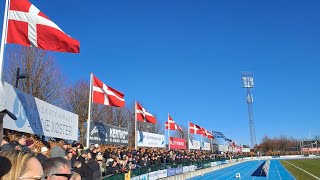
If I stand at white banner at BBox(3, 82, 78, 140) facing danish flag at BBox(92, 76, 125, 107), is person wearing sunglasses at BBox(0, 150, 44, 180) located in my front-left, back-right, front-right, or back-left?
back-right

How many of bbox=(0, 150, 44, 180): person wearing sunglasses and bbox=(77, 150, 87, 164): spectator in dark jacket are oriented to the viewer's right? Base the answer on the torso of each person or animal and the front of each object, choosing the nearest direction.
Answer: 2

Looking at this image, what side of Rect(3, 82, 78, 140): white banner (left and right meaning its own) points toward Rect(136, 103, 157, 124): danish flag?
left

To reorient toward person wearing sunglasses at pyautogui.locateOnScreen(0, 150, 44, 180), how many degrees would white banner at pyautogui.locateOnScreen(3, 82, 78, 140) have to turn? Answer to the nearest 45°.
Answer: approximately 45° to its right

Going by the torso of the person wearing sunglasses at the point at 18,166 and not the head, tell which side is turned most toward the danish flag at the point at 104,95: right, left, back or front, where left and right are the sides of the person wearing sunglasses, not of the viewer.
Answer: left

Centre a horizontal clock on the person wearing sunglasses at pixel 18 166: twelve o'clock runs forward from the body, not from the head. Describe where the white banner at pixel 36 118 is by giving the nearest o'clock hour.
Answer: The white banner is roughly at 9 o'clock from the person wearing sunglasses.

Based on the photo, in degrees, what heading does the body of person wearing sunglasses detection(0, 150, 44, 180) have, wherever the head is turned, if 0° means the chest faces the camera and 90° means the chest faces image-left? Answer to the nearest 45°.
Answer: approximately 270°

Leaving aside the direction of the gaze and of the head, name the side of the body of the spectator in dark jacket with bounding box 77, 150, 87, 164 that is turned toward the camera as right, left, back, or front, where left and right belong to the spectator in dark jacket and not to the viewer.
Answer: right

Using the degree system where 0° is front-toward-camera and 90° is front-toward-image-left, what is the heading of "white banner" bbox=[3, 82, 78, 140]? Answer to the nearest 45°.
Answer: approximately 315°

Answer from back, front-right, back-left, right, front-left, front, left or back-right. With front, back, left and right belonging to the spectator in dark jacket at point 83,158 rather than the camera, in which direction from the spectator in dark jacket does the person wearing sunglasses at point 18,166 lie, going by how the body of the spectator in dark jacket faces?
right
